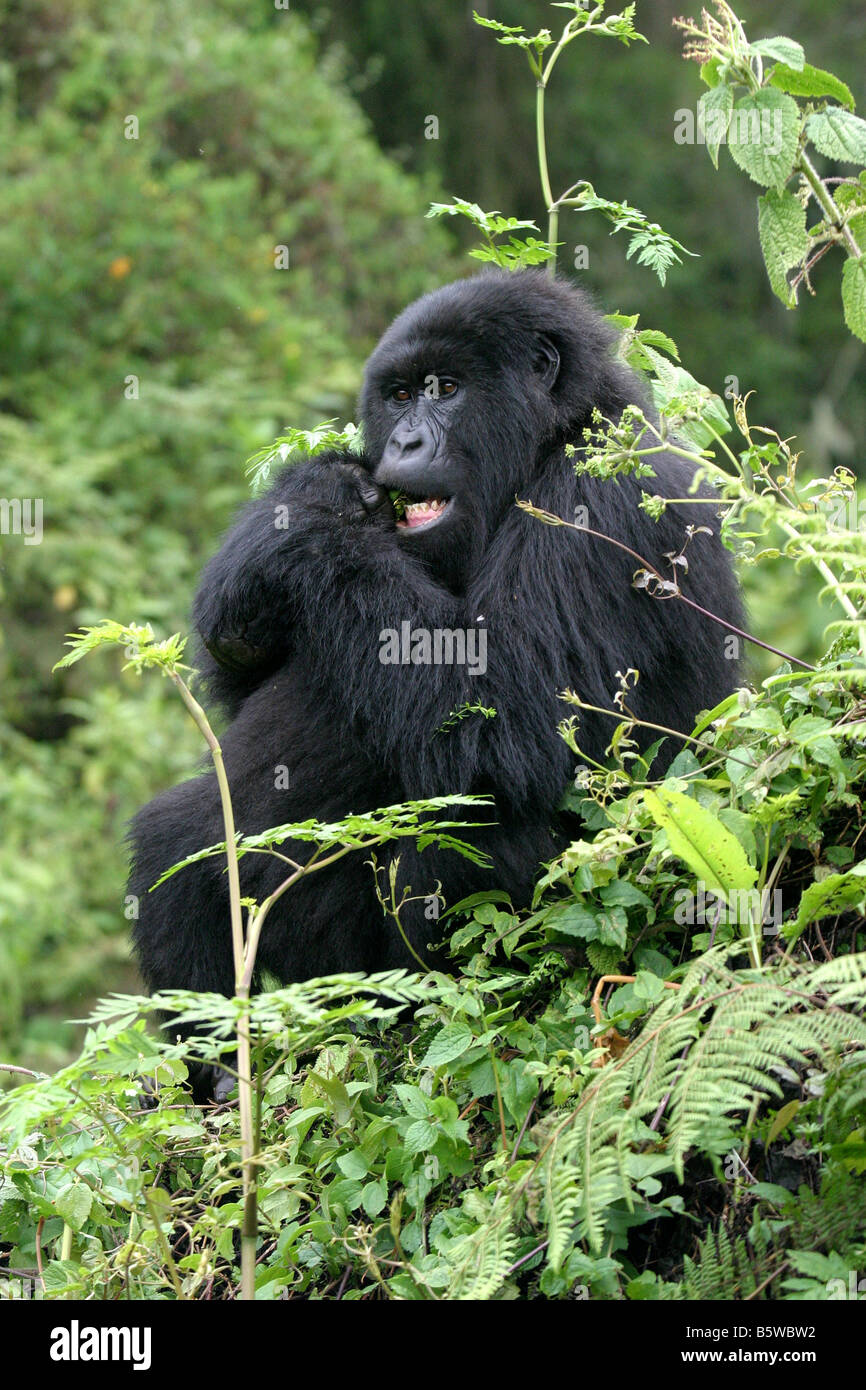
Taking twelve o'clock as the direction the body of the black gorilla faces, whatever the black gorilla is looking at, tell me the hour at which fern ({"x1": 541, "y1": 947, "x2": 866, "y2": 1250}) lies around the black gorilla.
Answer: The fern is roughly at 10 o'clock from the black gorilla.

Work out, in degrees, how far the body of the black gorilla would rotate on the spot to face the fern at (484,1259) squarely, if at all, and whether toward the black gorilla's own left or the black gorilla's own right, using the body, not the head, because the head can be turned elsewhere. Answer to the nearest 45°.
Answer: approximately 45° to the black gorilla's own left

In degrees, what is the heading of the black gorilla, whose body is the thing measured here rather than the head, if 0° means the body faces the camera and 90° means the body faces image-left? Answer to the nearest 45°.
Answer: approximately 45°
